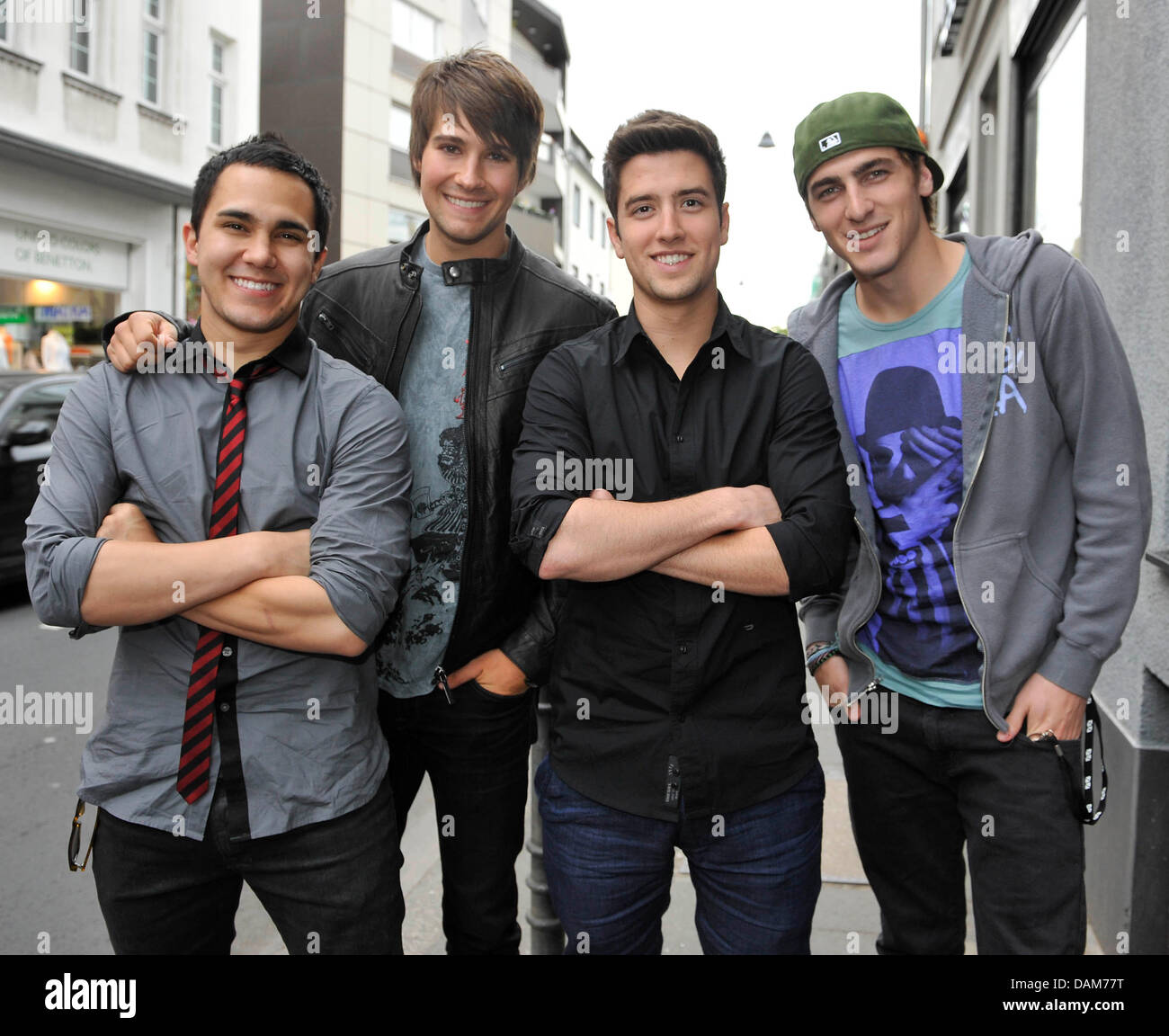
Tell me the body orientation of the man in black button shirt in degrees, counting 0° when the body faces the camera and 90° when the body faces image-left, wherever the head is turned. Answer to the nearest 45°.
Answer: approximately 0°

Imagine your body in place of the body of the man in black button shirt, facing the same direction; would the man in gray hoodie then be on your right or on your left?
on your left

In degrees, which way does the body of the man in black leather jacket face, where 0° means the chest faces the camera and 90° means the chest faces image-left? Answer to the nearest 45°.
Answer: approximately 0°

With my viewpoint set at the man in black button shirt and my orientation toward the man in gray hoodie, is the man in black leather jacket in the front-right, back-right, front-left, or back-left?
back-left

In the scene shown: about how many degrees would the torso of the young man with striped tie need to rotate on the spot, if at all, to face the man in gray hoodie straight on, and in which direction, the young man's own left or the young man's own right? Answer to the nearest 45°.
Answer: approximately 90° to the young man's own left

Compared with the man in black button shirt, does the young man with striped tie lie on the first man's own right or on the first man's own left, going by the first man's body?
on the first man's own right

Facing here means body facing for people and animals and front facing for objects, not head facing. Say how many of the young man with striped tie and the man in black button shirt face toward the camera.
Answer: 2

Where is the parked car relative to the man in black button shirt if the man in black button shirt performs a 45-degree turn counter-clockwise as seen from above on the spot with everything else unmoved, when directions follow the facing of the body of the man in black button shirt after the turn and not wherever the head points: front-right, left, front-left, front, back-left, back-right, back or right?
back

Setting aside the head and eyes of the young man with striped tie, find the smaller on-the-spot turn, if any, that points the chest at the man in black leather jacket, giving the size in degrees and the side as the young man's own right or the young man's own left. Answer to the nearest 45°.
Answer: approximately 135° to the young man's own left
